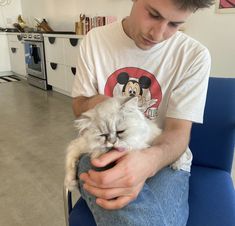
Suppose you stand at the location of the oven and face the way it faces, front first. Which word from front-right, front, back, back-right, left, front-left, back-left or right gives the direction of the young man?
front-left

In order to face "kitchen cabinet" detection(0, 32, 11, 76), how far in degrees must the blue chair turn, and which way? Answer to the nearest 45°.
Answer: approximately 90° to its right

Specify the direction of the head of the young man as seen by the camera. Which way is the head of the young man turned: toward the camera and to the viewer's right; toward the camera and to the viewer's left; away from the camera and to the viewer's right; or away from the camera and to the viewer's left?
toward the camera and to the viewer's left

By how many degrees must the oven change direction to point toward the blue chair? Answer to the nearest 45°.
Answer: approximately 45° to its left

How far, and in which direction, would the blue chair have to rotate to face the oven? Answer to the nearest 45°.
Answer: approximately 90° to its right

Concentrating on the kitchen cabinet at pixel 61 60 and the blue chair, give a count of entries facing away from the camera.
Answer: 0

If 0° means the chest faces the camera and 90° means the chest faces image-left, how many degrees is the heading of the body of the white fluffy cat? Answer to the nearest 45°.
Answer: approximately 0°

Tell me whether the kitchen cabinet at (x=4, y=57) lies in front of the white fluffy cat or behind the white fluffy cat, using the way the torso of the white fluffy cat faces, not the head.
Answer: behind

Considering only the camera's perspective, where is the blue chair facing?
facing the viewer and to the left of the viewer
